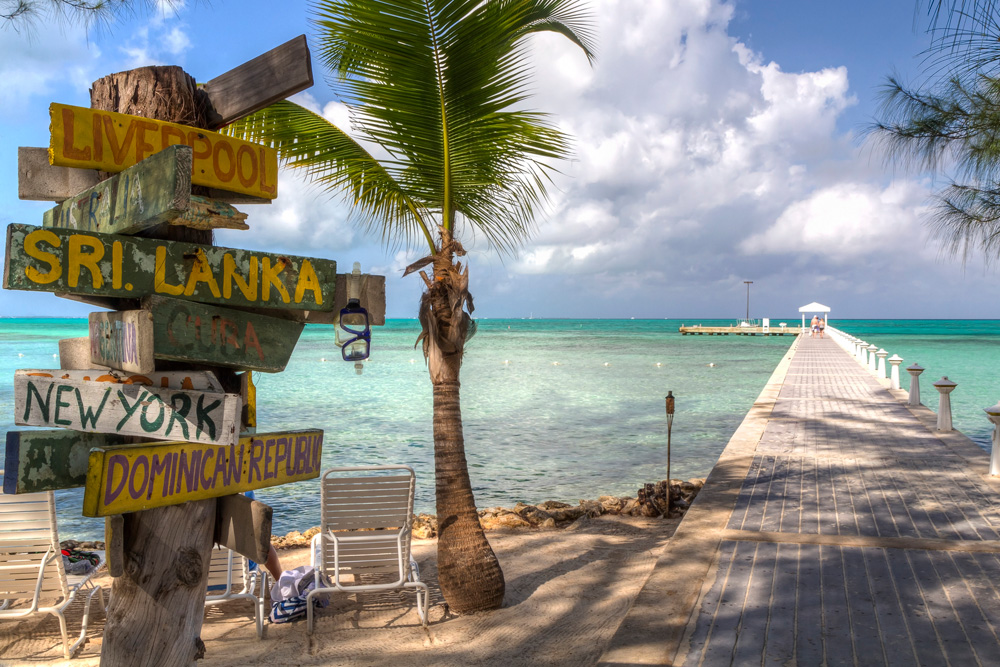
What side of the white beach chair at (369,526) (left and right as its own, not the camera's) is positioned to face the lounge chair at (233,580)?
left

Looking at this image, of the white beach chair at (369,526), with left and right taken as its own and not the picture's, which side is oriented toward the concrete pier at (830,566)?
right

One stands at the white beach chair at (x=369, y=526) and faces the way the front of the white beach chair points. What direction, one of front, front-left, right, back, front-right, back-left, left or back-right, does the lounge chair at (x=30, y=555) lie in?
left

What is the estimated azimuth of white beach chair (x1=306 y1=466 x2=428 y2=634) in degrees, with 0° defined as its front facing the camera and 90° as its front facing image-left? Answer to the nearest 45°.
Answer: approximately 180°
